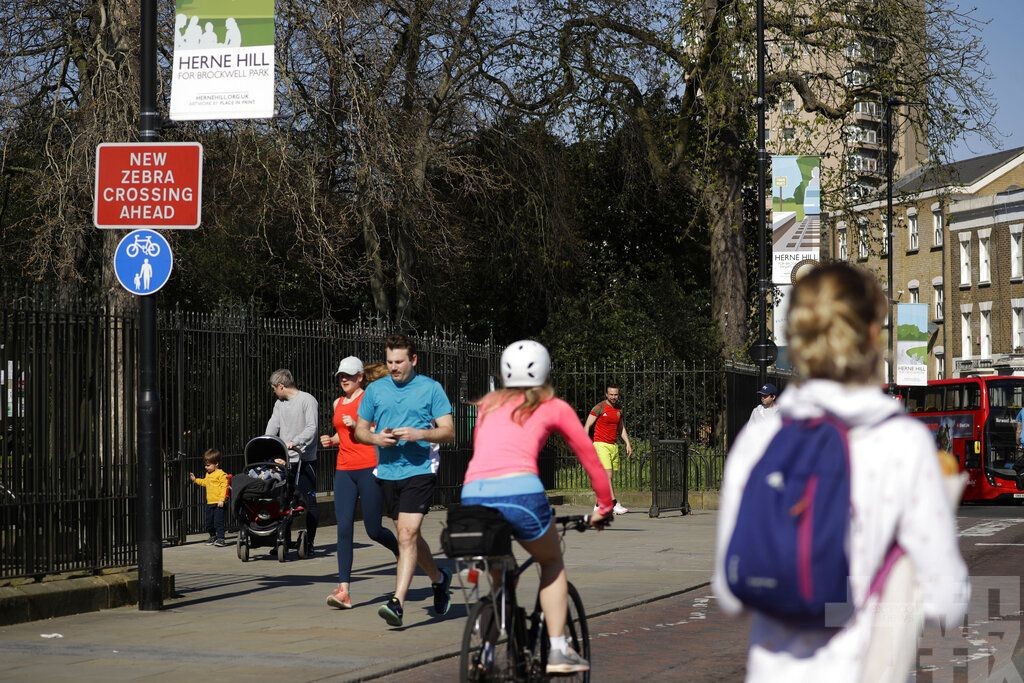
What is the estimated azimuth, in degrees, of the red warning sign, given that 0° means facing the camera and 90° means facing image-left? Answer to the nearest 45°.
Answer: approximately 0°

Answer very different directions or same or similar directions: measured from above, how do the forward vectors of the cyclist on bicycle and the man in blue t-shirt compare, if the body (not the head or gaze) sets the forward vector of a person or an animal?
very different directions

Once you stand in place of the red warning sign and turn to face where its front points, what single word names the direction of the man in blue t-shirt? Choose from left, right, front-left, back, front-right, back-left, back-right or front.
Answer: front-left

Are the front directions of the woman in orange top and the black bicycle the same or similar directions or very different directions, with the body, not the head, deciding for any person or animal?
very different directions

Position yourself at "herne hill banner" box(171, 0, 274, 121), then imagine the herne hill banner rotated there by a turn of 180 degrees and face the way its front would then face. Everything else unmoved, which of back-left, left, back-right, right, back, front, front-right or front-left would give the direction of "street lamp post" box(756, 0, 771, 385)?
front-right

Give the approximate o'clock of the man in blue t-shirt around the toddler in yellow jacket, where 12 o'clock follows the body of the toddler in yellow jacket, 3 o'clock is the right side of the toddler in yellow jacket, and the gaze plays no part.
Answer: The man in blue t-shirt is roughly at 10 o'clock from the toddler in yellow jacket.

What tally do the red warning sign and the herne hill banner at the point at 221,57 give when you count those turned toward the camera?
2

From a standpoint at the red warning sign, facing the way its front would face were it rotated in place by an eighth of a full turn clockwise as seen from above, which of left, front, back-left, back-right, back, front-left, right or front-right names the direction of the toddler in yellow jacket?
back-right
